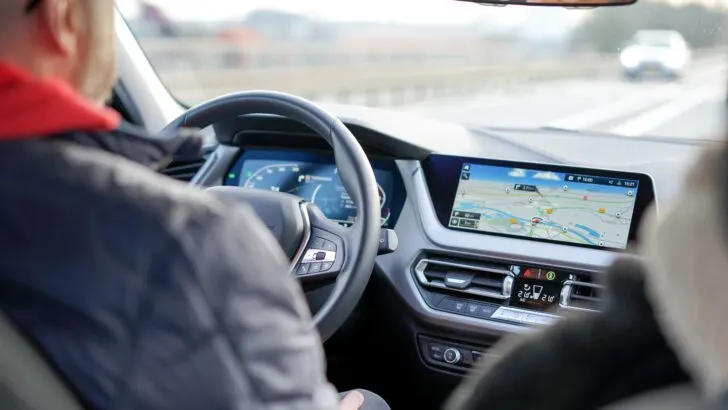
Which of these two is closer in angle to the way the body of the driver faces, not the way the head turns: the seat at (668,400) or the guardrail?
the guardrail

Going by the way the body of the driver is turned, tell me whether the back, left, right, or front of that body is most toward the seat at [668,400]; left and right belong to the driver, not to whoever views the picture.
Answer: right

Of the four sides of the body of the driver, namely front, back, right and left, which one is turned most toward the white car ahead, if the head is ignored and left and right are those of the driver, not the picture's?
front

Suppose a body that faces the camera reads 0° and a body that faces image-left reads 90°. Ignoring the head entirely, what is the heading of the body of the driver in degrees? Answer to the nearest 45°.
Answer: approximately 225°

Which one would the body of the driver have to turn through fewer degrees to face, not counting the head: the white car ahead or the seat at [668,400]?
the white car ahead

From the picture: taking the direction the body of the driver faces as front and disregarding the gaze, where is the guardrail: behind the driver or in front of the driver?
in front
